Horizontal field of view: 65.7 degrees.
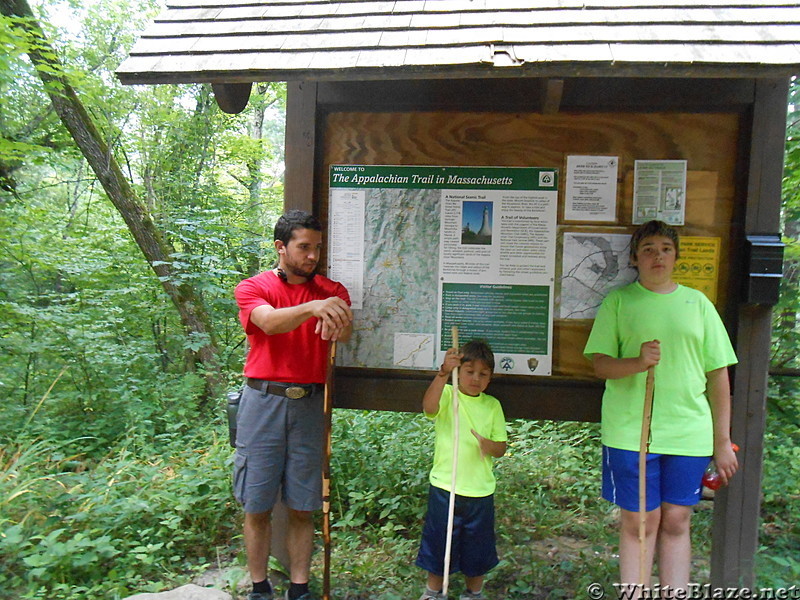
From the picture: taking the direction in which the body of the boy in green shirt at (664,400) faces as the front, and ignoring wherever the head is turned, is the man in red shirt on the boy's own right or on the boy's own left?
on the boy's own right

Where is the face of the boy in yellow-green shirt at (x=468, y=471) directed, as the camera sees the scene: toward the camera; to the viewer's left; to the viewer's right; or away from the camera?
toward the camera

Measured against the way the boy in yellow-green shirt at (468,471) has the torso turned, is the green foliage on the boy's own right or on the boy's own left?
on the boy's own right

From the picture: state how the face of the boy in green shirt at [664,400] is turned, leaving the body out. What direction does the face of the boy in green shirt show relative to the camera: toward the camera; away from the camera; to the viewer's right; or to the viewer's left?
toward the camera

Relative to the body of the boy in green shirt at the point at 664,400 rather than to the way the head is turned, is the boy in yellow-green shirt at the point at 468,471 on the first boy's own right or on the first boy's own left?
on the first boy's own right

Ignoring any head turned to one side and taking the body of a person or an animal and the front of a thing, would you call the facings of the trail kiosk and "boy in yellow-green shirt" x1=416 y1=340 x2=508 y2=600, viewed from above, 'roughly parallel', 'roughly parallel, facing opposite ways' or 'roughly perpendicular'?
roughly parallel

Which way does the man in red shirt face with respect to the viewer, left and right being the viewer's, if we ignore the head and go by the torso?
facing the viewer and to the right of the viewer

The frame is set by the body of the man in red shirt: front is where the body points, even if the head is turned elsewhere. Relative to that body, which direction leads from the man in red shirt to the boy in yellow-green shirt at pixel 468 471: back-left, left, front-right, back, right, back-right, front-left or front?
front-left

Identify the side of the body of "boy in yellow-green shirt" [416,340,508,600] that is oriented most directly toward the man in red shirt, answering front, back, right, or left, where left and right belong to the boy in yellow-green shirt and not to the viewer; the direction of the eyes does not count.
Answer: right

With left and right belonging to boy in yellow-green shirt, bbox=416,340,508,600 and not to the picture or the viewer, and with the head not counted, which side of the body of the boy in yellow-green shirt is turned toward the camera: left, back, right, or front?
front

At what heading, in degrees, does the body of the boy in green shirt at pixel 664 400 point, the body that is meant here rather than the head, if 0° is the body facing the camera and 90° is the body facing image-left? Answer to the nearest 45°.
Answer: approximately 0°

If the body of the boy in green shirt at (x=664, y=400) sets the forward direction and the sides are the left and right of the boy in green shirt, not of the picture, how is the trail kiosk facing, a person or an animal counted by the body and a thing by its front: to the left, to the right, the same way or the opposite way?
the same way

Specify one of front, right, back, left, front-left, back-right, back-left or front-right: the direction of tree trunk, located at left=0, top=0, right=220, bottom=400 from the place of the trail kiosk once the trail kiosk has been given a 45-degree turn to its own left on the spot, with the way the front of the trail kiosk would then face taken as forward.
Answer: back

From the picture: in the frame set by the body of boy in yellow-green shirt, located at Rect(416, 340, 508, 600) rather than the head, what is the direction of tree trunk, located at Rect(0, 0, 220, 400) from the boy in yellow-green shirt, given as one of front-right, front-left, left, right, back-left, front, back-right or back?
back-right

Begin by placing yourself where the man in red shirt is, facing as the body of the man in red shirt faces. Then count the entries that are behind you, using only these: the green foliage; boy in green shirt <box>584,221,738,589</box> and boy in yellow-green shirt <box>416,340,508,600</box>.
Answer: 1
